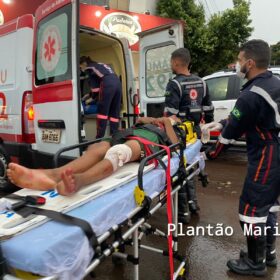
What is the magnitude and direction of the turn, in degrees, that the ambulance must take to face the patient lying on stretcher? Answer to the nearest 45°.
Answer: approximately 135° to its left

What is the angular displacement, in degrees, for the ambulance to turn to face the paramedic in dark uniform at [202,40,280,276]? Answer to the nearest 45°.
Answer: approximately 180°

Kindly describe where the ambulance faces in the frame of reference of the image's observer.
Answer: facing away from the viewer and to the left of the viewer

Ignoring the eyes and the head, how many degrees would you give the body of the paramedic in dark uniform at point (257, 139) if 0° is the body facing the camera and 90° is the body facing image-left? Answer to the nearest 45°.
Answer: approximately 90°

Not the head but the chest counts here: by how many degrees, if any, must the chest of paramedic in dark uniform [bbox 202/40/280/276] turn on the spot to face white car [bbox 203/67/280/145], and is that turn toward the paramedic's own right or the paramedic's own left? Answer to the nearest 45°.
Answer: approximately 90° to the paramedic's own right
